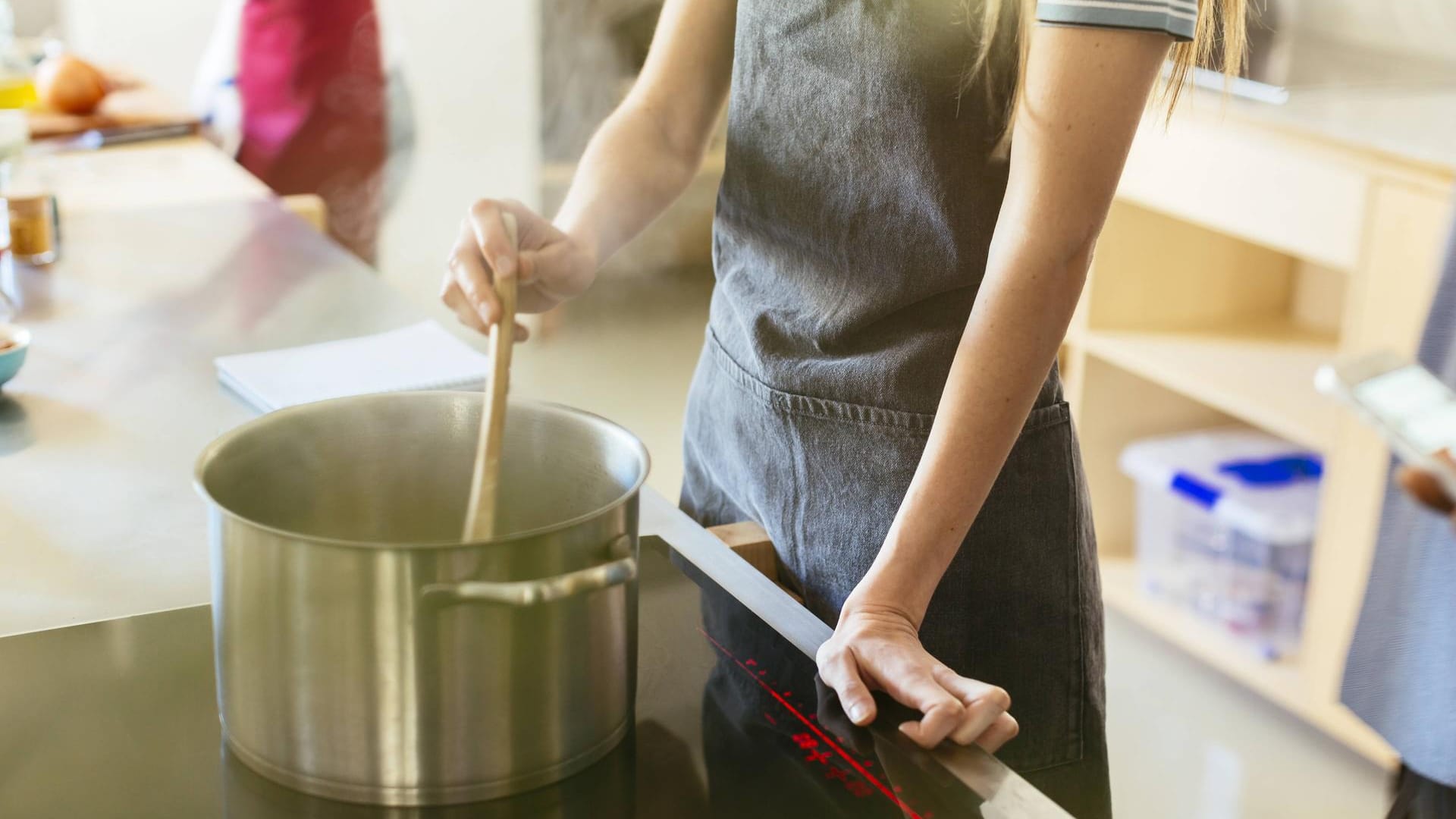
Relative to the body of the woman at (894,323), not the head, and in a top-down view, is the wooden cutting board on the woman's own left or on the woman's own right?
on the woman's own right

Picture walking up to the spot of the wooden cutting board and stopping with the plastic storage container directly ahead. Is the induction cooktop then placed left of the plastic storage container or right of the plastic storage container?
right

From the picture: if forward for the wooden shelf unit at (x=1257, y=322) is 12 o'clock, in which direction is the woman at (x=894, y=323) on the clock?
The woman is roughly at 11 o'clock from the wooden shelf unit.

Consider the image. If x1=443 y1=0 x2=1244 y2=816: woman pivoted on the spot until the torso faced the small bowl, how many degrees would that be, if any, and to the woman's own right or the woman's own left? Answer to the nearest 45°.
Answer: approximately 45° to the woman's own right

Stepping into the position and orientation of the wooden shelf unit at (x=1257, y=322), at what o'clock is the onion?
The onion is roughly at 1 o'clock from the wooden shelf unit.

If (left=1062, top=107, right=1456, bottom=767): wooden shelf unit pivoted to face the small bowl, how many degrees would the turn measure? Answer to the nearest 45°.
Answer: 0° — it already faces it

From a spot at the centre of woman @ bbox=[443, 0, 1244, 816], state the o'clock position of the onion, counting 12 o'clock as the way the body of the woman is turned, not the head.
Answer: The onion is roughly at 3 o'clock from the woman.

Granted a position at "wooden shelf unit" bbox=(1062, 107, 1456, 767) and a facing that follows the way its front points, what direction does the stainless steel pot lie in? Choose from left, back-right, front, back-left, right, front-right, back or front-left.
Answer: front-left

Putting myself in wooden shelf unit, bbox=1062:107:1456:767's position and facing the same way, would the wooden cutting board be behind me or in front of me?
in front
